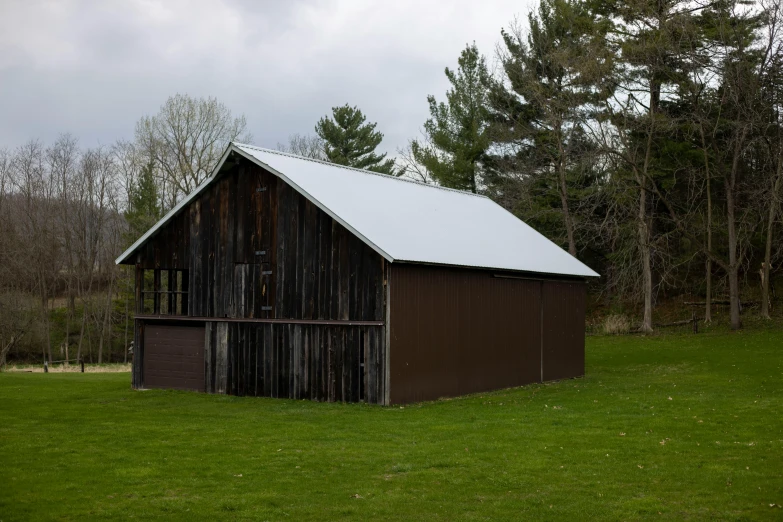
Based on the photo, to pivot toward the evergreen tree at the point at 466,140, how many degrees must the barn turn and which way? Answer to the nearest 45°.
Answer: approximately 135° to its right

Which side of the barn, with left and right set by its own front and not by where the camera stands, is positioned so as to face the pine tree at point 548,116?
back

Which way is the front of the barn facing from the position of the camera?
facing the viewer and to the left of the viewer
